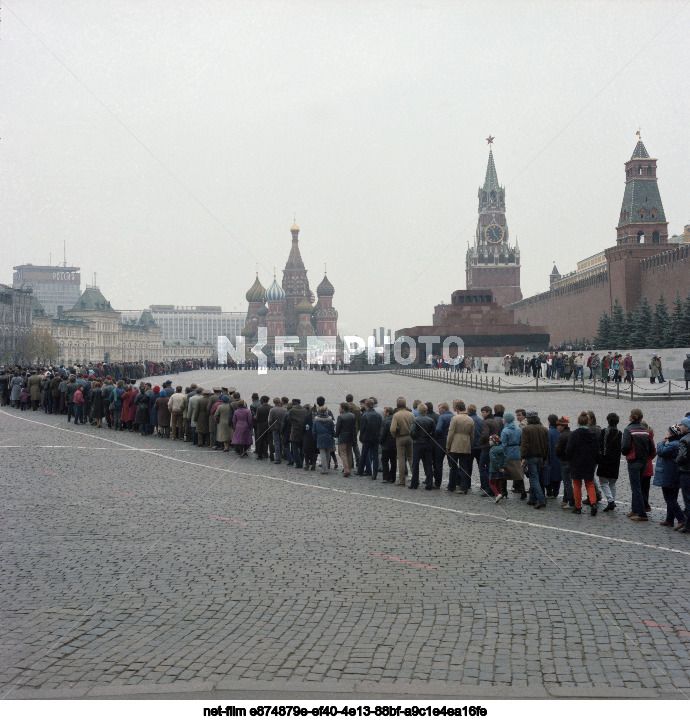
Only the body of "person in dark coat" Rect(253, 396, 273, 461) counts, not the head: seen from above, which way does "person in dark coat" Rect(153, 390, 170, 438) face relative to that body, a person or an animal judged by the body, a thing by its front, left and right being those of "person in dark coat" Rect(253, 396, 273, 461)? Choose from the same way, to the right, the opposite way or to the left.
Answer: the same way

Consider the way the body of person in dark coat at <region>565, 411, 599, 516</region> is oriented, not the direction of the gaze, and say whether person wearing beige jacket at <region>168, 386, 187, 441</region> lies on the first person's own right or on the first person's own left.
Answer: on the first person's own left

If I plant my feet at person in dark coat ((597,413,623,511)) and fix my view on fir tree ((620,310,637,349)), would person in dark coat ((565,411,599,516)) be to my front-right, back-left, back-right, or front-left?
back-left

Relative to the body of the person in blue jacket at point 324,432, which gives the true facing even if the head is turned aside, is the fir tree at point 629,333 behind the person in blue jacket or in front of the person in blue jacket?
in front

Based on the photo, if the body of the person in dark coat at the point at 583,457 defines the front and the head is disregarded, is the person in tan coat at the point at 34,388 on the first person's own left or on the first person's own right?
on the first person's own left

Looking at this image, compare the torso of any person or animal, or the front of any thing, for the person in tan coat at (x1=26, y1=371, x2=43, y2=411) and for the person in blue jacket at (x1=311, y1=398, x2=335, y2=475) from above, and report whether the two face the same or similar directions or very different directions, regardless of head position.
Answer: same or similar directions
